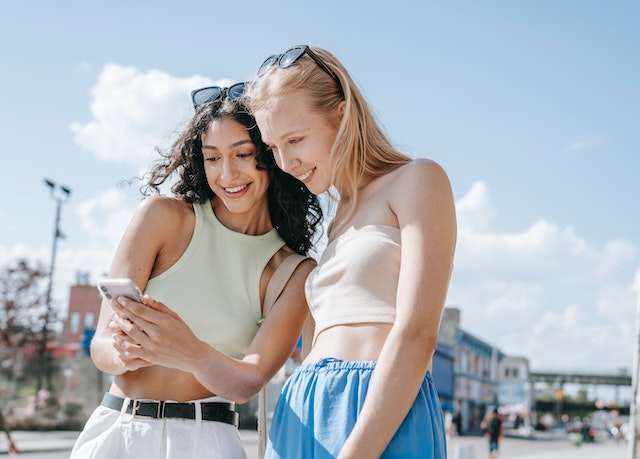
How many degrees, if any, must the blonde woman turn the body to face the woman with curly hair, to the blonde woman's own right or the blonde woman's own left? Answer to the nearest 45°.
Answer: approximately 90° to the blonde woman's own right

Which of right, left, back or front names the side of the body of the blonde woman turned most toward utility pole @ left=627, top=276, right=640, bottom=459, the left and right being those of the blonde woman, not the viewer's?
back

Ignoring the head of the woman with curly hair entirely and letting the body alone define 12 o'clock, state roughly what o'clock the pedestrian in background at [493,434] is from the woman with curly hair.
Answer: The pedestrian in background is roughly at 7 o'clock from the woman with curly hair.

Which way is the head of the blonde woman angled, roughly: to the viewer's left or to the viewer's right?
to the viewer's left

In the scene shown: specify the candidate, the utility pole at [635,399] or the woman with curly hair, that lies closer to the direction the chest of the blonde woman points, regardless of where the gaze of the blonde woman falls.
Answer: the woman with curly hair

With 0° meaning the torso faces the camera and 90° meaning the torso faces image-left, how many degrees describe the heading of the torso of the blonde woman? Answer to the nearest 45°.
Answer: approximately 45°

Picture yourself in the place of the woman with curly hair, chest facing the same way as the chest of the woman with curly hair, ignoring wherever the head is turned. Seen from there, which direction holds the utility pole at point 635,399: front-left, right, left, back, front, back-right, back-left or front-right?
back-left

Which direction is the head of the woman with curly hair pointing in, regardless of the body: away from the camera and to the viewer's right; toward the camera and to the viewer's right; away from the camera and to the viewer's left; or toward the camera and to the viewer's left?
toward the camera and to the viewer's left

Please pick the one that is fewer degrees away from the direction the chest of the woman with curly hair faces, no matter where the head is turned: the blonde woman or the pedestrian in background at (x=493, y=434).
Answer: the blonde woman

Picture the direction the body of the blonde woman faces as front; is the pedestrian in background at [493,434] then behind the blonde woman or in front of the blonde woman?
behind
